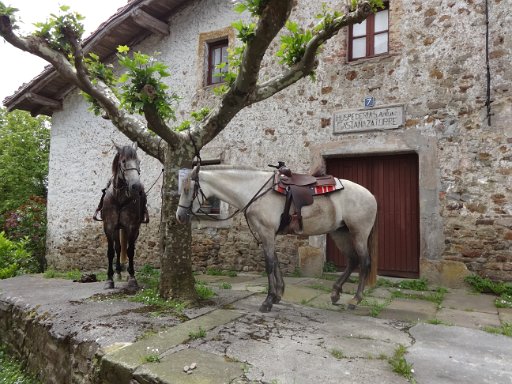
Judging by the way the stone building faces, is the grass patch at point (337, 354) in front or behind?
in front

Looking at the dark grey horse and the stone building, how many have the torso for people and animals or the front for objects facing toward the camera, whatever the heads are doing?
2

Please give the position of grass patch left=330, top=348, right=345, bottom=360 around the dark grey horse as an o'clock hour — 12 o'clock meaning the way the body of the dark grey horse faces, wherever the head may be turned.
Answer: The grass patch is roughly at 11 o'clock from the dark grey horse.

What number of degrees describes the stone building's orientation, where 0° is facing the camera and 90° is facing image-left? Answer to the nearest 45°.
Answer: approximately 0°

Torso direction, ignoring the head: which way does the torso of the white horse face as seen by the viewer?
to the viewer's left

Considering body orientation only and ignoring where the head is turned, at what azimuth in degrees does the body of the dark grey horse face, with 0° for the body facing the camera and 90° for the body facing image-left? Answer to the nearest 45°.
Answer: approximately 0°

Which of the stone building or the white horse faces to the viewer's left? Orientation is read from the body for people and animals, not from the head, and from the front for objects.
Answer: the white horse

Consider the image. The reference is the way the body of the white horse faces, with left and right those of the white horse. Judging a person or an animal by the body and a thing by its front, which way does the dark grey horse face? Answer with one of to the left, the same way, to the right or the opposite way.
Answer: to the left

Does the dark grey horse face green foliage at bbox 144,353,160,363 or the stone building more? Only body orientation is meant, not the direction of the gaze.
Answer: the green foliage

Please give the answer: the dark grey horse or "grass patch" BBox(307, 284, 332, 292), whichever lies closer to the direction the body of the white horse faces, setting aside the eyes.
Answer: the dark grey horse

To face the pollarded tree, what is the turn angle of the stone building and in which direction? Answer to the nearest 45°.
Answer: approximately 45° to its right

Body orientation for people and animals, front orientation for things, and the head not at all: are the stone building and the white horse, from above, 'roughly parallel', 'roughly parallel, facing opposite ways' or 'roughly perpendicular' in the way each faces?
roughly perpendicular

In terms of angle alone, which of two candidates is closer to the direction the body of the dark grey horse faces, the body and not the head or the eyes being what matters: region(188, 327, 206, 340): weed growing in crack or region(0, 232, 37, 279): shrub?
the weed growing in crack
